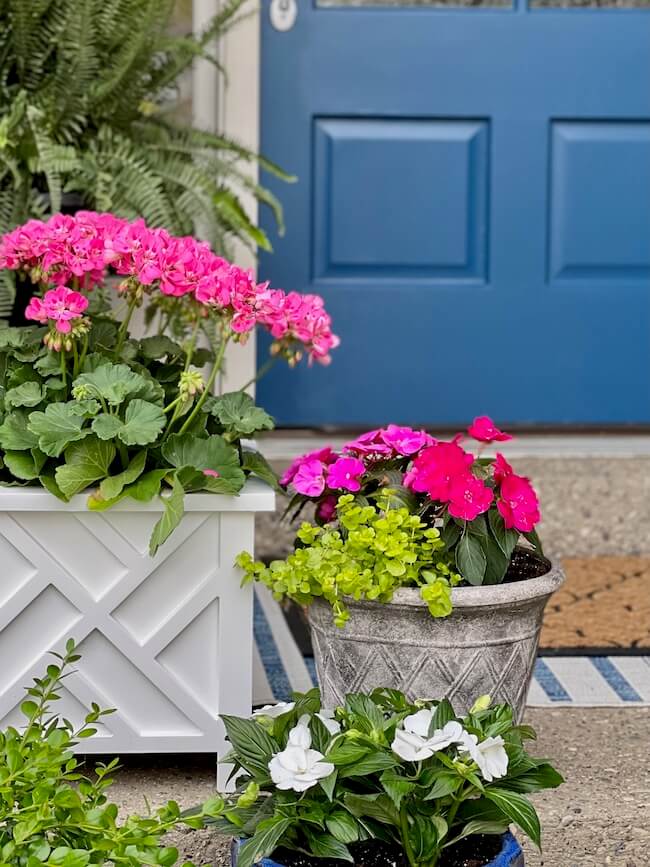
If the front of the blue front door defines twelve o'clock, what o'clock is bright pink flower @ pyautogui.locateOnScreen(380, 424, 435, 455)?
The bright pink flower is roughly at 12 o'clock from the blue front door.

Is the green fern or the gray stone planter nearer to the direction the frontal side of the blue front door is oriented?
the gray stone planter

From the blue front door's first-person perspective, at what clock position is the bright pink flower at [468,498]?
The bright pink flower is roughly at 12 o'clock from the blue front door.

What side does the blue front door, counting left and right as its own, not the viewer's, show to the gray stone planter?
front

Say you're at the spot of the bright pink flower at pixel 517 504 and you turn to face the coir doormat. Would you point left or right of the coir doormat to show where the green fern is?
left

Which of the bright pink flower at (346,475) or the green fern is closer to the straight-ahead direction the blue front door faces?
the bright pink flower

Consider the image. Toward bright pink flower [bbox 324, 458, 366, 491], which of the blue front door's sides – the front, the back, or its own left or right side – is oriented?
front

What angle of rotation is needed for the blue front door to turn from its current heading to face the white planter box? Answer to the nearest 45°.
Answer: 0° — it already faces it

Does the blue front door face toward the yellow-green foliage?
yes

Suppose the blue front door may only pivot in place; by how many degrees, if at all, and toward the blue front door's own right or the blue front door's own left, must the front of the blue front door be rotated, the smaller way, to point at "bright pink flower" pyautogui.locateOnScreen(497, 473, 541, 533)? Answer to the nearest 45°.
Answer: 0° — it already faces it

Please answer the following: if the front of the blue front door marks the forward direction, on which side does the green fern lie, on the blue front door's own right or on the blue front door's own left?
on the blue front door's own right

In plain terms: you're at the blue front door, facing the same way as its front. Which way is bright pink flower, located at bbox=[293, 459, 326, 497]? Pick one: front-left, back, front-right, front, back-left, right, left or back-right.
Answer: front

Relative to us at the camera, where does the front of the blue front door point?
facing the viewer

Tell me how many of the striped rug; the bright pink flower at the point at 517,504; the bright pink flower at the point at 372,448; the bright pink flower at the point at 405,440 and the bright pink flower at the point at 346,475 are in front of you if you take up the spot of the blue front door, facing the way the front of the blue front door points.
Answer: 5

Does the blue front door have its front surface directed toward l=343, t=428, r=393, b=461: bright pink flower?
yes
